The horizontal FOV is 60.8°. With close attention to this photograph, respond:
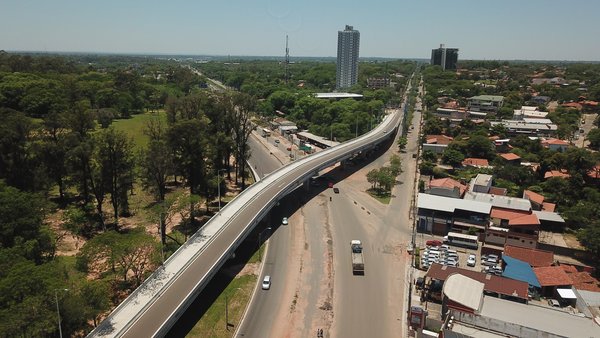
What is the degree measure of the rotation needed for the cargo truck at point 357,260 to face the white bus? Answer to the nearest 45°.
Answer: approximately 45° to its right

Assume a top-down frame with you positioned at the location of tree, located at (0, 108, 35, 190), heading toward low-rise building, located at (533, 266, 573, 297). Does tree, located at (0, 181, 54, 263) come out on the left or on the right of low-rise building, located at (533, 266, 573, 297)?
right

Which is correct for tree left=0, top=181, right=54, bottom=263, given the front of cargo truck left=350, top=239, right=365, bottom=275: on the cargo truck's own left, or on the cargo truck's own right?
on the cargo truck's own left

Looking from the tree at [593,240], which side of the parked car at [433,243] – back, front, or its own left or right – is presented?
back

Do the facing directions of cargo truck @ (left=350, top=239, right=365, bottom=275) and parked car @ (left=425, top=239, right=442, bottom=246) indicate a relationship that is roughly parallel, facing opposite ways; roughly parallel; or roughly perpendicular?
roughly perpendicular

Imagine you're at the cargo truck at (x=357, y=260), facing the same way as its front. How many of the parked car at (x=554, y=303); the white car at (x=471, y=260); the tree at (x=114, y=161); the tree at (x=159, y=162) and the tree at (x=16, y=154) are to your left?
3

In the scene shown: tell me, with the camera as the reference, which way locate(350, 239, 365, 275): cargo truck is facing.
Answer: facing away from the viewer

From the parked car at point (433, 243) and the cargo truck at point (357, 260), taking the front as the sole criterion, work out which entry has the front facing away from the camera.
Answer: the cargo truck

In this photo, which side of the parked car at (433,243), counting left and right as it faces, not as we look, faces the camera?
left

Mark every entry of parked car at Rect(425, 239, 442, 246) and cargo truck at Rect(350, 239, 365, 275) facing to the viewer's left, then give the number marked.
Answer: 1
